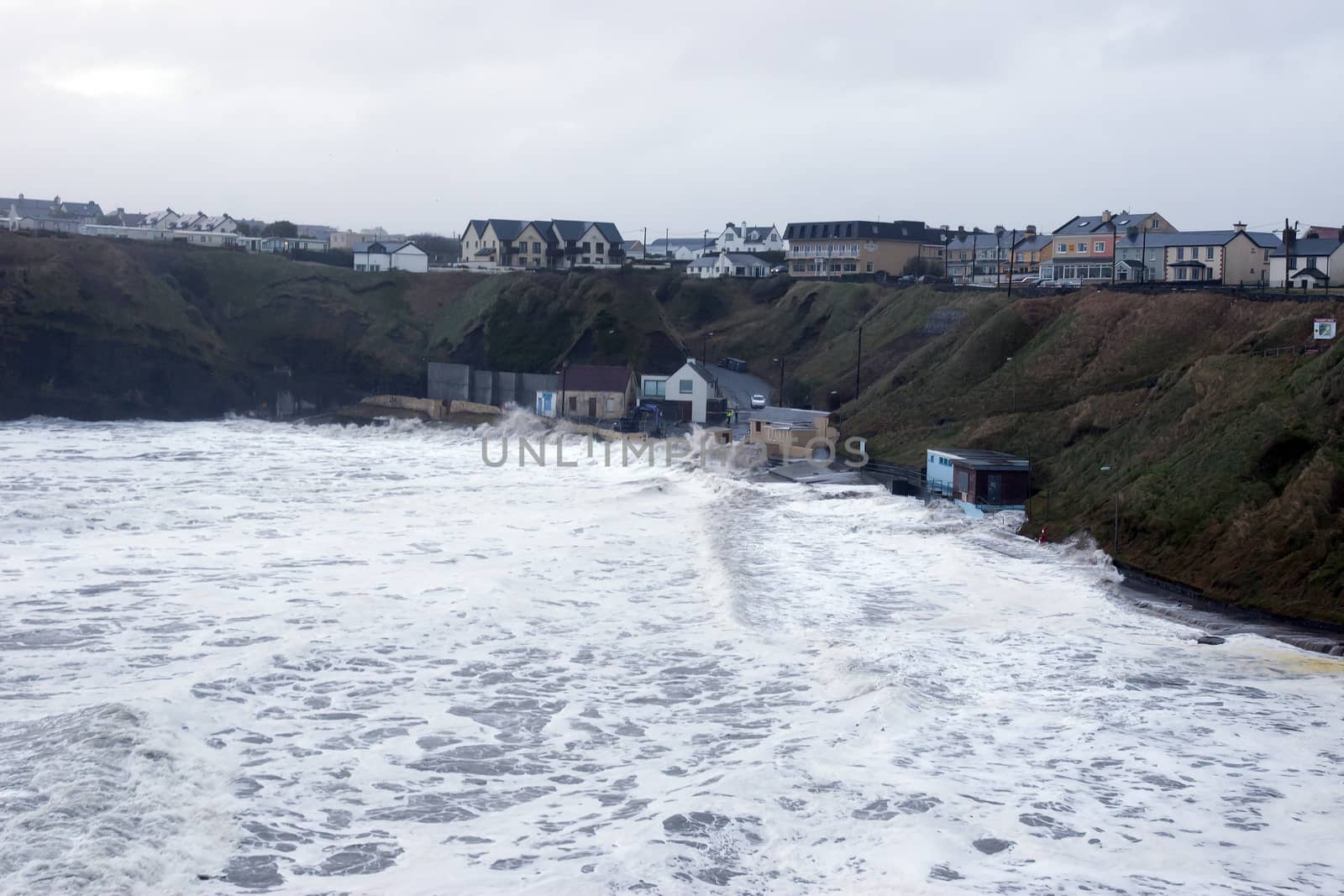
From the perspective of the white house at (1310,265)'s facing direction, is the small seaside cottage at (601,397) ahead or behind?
ahead

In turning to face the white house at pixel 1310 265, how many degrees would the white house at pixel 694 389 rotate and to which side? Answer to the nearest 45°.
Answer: approximately 90° to its left

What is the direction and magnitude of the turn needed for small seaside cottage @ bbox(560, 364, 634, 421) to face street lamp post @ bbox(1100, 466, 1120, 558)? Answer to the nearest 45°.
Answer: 0° — it already faces it

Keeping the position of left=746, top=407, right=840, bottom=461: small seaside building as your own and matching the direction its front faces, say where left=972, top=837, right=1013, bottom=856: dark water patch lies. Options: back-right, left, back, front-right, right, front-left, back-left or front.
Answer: front-left

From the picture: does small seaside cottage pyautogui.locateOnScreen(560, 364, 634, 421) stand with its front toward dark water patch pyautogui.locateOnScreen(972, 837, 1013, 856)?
yes

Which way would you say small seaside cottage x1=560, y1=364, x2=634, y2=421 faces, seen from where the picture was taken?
facing the viewer

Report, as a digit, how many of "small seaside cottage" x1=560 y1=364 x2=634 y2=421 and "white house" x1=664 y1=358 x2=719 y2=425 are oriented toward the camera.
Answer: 2

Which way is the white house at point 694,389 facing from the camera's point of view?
toward the camera

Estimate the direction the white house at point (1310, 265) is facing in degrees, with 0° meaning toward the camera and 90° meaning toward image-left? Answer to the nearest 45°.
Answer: approximately 45°

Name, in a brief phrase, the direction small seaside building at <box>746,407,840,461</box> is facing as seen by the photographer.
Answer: facing the viewer and to the left of the viewer

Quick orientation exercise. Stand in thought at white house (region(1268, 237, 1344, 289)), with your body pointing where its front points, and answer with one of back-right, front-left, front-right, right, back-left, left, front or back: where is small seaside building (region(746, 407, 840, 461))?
front
